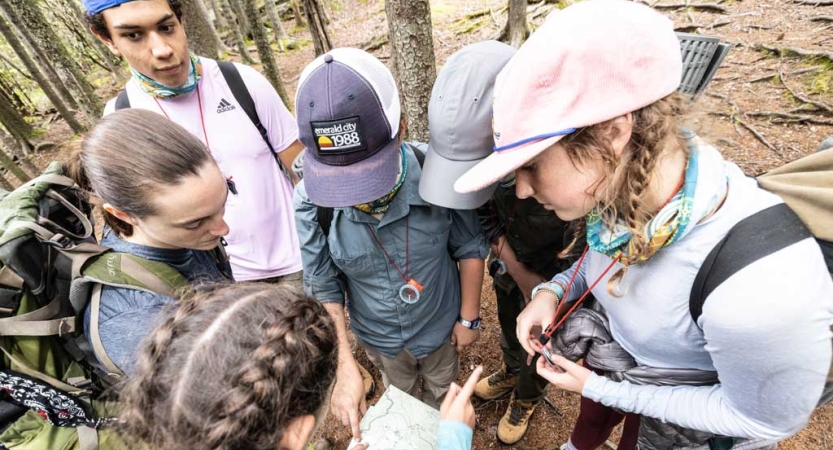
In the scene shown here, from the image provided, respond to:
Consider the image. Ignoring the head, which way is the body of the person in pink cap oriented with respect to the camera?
to the viewer's left

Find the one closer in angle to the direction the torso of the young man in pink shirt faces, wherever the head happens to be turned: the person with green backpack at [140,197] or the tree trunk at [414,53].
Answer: the person with green backpack

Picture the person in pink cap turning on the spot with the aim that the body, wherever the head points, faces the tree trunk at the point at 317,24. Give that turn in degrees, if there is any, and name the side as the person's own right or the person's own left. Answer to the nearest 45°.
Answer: approximately 45° to the person's own right

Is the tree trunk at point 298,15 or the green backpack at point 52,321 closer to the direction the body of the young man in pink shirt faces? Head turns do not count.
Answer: the green backpack

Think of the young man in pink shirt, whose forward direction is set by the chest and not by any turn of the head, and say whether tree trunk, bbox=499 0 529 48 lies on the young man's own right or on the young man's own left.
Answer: on the young man's own left
